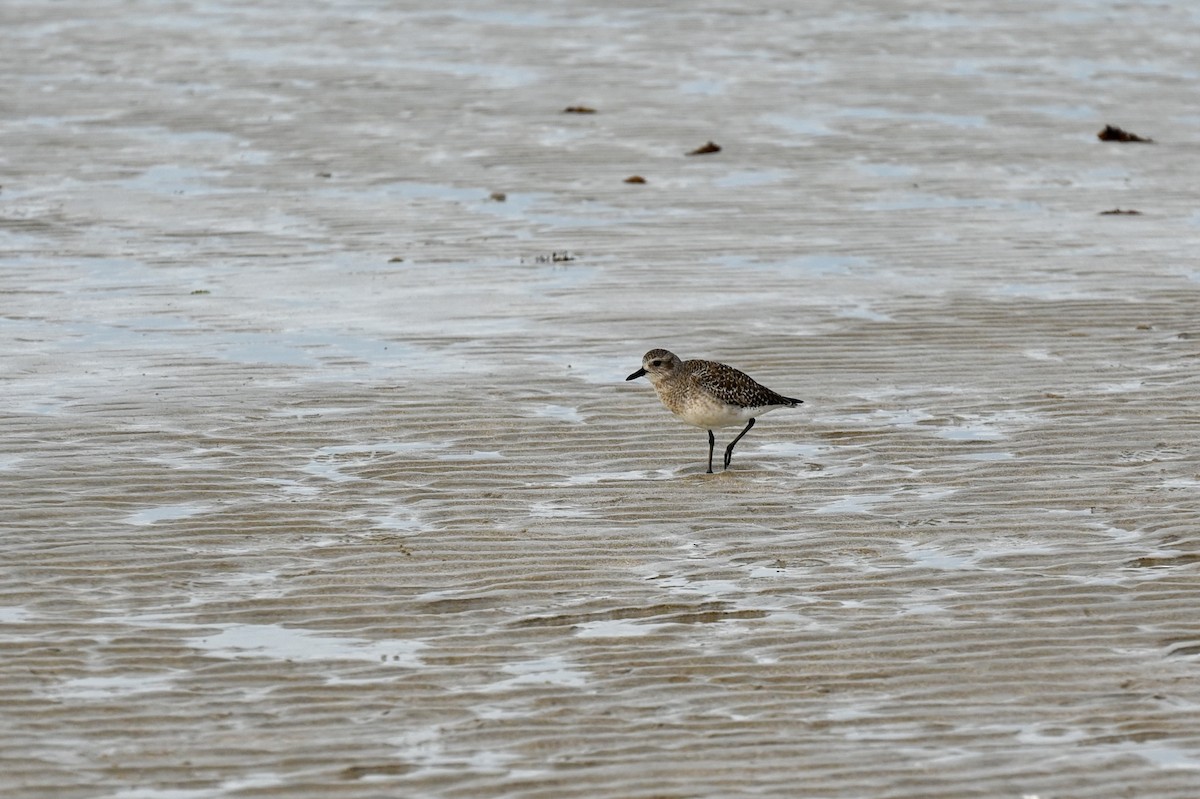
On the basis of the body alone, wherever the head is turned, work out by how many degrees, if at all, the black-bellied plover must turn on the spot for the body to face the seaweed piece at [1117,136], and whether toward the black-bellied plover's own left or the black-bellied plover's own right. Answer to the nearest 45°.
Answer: approximately 90° to the black-bellied plover's own right

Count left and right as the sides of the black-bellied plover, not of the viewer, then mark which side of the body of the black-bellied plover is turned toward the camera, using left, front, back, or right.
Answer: left
